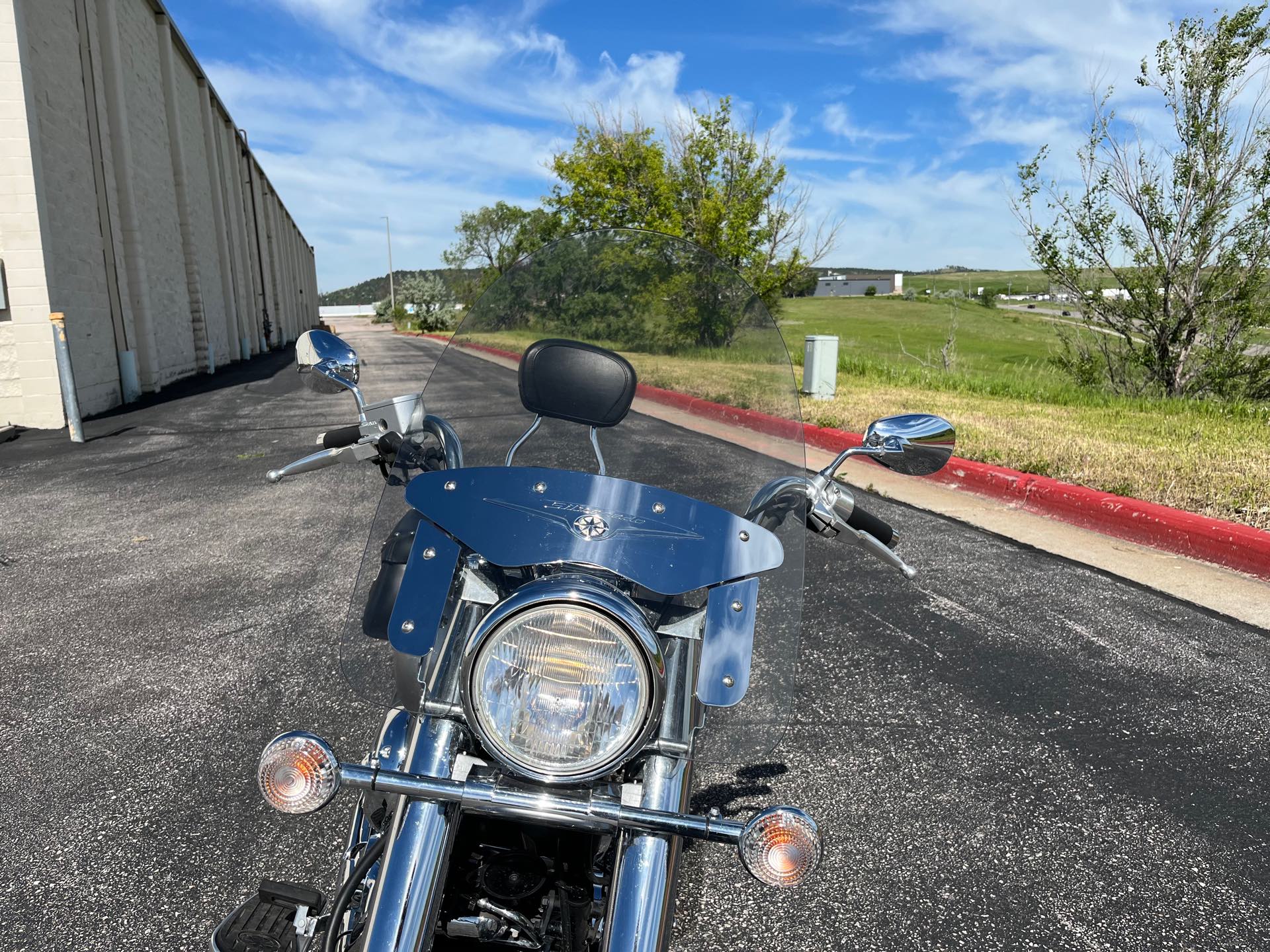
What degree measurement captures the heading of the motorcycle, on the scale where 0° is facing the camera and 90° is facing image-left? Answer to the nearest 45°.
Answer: approximately 0°

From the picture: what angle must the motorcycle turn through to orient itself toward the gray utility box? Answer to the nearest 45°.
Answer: approximately 180°

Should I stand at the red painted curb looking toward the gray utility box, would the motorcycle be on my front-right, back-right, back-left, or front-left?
back-left

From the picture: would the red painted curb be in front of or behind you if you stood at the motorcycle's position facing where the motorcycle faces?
behind

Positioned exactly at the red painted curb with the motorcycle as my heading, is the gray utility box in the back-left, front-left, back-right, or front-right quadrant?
back-right
